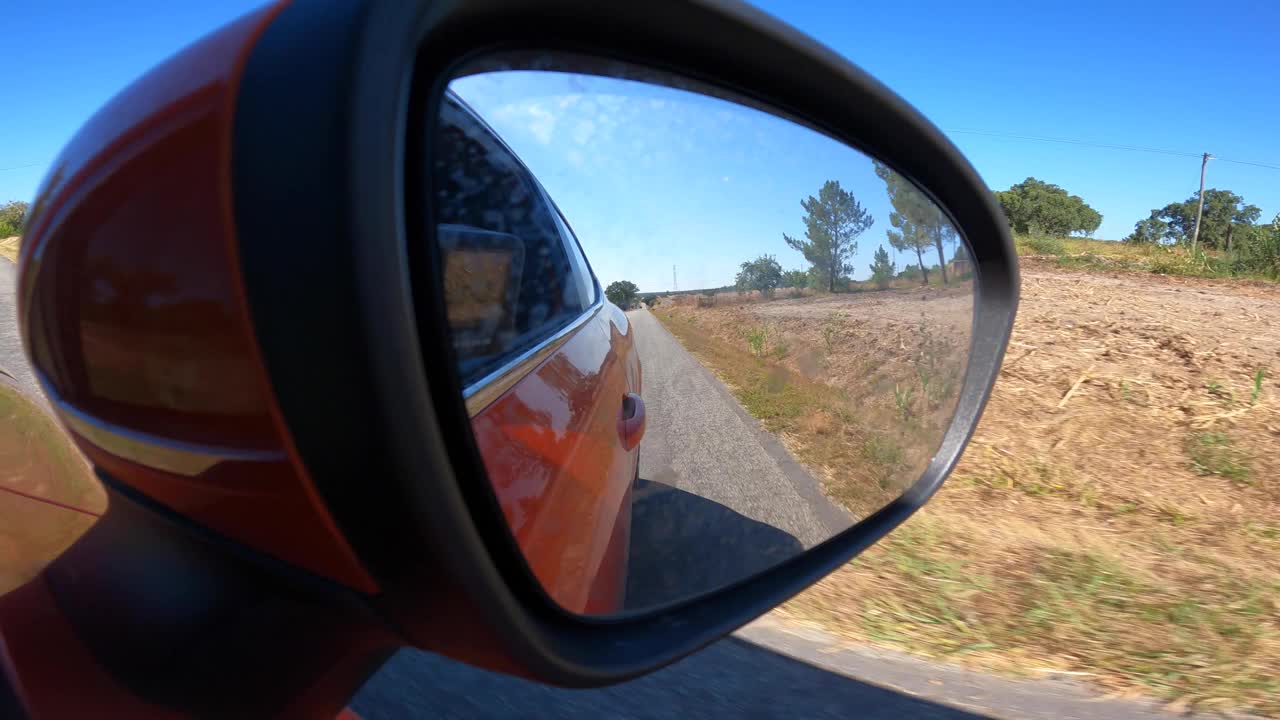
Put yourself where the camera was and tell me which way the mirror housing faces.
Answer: facing the viewer and to the right of the viewer

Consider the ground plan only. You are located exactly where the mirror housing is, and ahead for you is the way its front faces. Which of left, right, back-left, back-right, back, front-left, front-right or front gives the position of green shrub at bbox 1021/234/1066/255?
left
